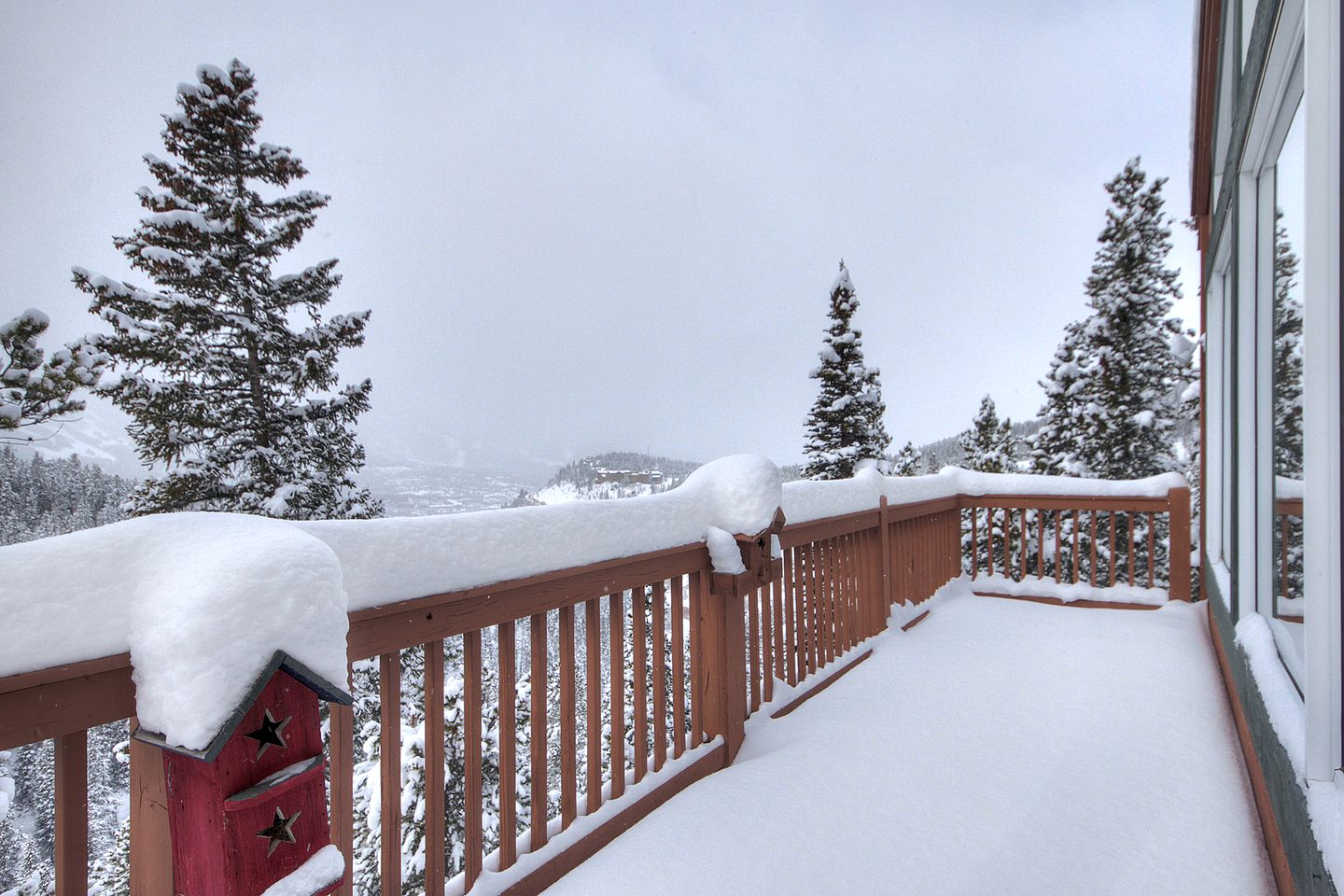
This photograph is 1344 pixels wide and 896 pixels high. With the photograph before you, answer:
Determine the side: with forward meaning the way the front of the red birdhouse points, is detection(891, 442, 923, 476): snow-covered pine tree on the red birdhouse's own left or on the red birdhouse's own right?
on the red birdhouse's own left

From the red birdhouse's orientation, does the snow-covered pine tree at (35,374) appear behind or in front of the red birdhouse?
behind

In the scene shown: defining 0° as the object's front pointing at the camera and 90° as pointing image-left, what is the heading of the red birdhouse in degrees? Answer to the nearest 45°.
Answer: approximately 315°

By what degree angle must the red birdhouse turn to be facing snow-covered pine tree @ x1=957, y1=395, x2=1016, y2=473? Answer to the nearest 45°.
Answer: approximately 90° to its left

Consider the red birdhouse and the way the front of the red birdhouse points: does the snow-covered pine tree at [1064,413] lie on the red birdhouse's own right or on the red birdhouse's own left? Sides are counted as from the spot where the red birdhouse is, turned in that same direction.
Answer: on the red birdhouse's own left

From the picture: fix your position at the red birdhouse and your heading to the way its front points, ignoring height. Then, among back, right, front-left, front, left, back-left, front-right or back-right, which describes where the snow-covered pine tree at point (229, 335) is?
back-left

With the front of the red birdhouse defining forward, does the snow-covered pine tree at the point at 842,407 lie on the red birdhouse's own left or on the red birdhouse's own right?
on the red birdhouse's own left
